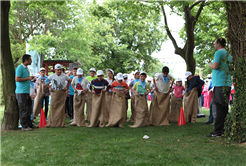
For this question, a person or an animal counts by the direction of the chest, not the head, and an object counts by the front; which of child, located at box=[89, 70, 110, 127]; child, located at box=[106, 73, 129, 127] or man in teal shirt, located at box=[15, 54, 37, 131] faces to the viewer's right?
the man in teal shirt

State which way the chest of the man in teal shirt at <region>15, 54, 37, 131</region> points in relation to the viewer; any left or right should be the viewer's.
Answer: facing to the right of the viewer

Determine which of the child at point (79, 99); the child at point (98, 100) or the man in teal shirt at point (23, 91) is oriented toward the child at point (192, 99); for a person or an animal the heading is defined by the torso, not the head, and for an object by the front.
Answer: the man in teal shirt

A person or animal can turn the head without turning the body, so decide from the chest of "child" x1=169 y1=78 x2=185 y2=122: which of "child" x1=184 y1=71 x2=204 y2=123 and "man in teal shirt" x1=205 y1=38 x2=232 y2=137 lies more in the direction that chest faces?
the man in teal shirt

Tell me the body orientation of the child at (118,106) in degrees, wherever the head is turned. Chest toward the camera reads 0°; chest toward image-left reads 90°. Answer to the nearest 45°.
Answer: approximately 0°

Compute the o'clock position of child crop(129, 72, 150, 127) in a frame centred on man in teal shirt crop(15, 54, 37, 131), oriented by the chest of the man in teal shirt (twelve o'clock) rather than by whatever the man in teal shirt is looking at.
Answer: The child is roughly at 12 o'clock from the man in teal shirt.

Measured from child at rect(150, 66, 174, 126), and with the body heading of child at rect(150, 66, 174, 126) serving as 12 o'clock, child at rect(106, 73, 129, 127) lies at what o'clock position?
child at rect(106, 73, 129, 127) is roughly at 2 o'clock from child at rect(150, 66, 174, 126).

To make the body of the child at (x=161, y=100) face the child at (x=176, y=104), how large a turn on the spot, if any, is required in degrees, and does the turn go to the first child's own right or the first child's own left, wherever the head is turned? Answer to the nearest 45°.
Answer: approximately 135° to the first child's own left

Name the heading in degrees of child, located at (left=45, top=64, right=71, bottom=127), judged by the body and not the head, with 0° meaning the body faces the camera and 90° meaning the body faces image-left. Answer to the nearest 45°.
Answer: approximately 0°

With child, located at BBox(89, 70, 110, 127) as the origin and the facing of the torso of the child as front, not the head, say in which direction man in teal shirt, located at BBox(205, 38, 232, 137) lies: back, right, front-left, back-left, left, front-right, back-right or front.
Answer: front-left
